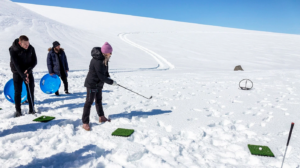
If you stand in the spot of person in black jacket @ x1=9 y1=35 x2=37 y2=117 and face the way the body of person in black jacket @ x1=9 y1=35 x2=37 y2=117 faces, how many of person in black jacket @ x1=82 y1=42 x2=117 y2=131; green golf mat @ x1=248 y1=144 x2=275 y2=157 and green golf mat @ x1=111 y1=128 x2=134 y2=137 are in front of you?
3

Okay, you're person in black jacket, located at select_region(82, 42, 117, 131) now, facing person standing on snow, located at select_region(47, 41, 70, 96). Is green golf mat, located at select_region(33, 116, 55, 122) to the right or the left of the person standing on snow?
left

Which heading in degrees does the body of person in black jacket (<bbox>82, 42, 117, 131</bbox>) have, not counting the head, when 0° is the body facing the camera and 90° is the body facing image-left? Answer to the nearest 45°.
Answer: approximately 270°

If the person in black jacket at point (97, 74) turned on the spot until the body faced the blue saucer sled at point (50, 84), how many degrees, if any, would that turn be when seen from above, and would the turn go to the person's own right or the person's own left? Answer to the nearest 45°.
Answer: approximately 135° to the person's own left

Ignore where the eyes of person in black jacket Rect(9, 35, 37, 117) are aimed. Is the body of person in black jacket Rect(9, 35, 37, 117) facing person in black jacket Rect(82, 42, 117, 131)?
yes

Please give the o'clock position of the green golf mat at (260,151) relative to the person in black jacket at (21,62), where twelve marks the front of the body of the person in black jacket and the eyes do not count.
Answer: The green golf mat is roughly at 12 o'clock from the person in black jacket.

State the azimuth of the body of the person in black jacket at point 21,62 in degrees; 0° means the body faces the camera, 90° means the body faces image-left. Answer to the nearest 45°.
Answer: approximately 315°

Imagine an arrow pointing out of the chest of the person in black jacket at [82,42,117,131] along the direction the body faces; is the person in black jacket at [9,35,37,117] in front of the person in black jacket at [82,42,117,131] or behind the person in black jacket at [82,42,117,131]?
behind

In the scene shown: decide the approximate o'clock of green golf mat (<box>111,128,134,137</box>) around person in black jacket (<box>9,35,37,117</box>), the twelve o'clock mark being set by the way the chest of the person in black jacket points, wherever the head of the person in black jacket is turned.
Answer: The green golf mat is roughly at 12 o'clock from the person in black jacket.
